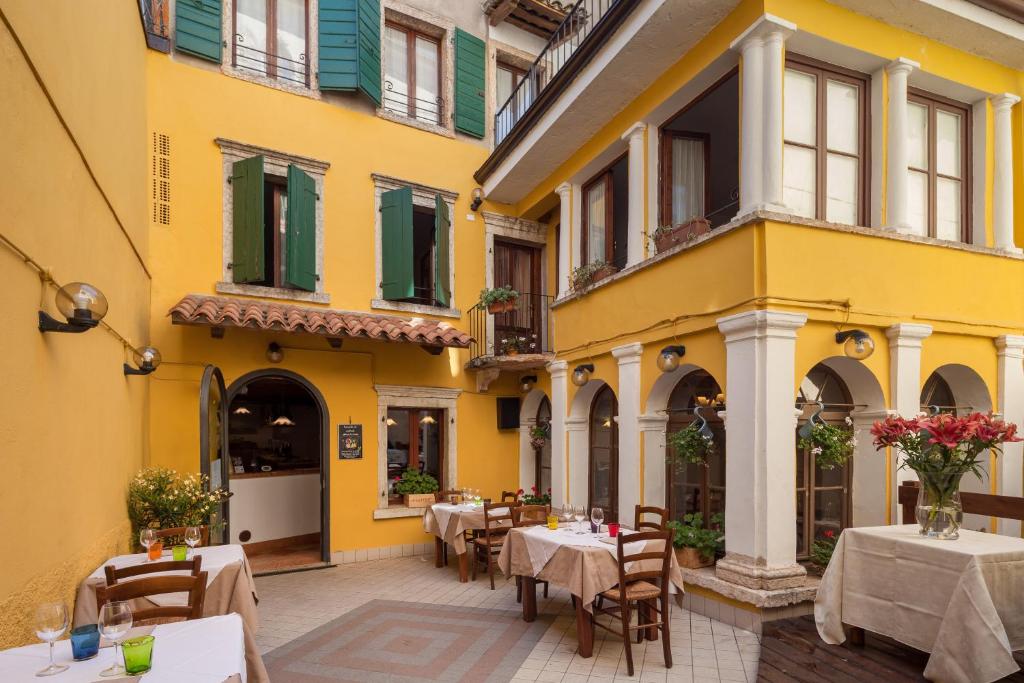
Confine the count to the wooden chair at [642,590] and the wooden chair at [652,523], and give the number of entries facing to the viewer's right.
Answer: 0

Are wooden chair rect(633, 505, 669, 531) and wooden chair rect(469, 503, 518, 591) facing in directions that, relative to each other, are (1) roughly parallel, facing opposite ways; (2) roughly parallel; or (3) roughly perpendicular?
roughly perpendicular

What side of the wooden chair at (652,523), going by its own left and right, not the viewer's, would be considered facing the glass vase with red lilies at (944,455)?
left

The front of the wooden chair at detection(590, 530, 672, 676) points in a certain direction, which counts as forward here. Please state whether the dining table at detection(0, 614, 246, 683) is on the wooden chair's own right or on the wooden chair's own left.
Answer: on the wooden chair's own left

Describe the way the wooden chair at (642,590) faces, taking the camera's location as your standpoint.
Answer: facing away from the viewer and to the left of the viewer
